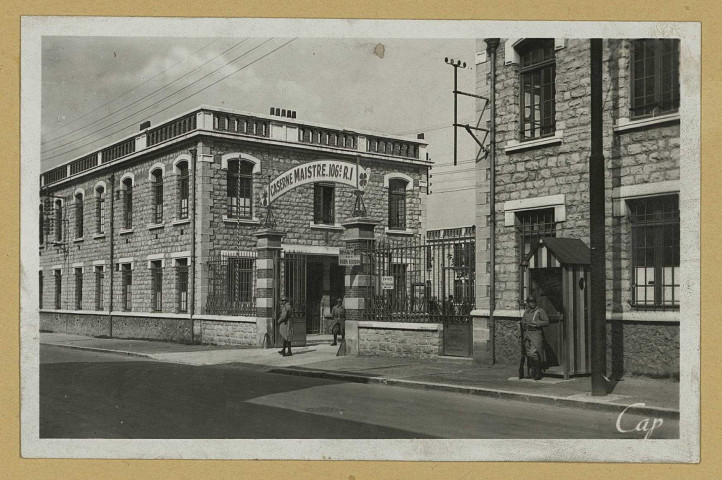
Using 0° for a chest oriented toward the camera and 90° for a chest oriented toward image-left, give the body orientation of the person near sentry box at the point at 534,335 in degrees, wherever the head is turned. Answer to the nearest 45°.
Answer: approximately 45°

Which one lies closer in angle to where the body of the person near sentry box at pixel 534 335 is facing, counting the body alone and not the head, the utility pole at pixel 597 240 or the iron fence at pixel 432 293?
the utility pole

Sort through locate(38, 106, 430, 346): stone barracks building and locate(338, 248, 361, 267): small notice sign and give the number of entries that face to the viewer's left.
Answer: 0

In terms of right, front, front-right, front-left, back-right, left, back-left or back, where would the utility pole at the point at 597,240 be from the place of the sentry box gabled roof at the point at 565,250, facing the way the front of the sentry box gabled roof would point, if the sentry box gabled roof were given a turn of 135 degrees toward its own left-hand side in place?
right

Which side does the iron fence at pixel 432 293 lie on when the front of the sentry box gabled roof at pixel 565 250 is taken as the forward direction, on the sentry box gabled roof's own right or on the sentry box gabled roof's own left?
on the sentry box gabled roof's own right

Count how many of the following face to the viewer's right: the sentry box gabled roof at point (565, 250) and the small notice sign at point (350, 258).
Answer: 0

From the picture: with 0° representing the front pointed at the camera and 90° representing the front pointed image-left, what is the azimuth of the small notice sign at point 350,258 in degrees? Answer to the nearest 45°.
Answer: approximately 0°

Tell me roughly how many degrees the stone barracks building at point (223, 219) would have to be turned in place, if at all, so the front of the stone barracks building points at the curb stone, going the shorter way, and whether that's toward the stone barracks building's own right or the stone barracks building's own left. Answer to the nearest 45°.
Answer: approximately 45° to the stone barracks building's own right
